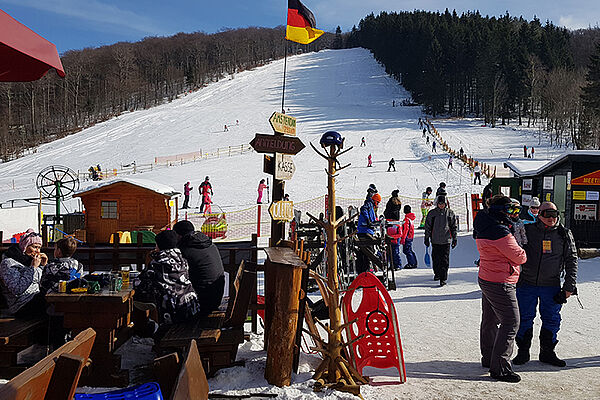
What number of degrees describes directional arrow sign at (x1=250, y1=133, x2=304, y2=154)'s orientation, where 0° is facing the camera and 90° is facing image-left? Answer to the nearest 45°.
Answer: approximately 0°

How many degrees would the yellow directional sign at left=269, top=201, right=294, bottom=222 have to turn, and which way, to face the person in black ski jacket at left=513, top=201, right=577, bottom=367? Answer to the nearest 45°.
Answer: approximately 90° to its left

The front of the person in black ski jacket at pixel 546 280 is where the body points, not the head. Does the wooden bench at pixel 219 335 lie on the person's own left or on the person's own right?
on the person's own right

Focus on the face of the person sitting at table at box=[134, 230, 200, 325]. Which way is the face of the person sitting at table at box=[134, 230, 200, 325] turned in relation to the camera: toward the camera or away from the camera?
away from the camera

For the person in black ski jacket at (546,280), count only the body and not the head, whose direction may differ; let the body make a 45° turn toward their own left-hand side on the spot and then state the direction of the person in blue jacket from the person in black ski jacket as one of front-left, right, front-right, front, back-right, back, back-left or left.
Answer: back
